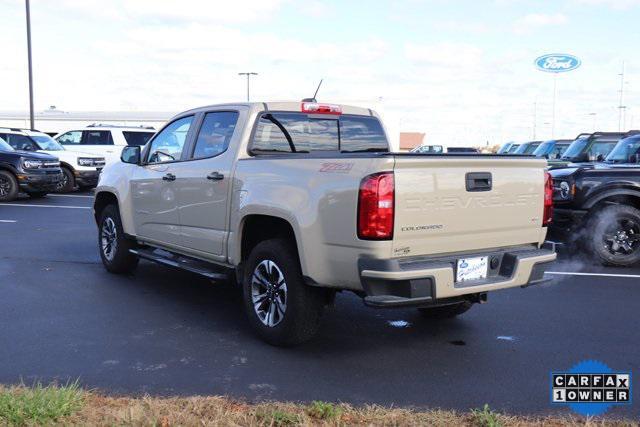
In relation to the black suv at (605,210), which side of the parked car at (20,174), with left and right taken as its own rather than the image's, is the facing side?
front

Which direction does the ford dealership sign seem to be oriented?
toward the camera

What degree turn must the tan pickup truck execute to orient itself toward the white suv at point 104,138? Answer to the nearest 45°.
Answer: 0° — it already faces it

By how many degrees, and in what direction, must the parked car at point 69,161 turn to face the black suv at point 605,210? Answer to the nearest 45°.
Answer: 0° — it already faces it

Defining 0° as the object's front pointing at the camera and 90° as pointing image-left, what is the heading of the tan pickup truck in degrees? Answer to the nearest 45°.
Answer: approximately 135°

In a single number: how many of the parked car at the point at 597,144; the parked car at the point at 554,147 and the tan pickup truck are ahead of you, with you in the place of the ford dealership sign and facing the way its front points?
3

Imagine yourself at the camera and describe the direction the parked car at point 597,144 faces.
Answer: facing the viewer and to the left of the viewer

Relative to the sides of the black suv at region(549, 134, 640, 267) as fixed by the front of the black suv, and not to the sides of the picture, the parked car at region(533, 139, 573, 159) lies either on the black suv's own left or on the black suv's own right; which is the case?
on the black suv's own right

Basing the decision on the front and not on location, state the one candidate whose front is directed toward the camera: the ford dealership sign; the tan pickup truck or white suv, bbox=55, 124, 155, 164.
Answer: the ford dealership sign

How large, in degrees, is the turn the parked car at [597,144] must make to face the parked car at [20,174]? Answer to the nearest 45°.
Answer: approximately 45° to its right

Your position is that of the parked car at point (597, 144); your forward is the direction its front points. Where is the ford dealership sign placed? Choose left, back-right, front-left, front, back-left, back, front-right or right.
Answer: back-right

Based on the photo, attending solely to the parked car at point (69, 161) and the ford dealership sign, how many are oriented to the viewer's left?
0

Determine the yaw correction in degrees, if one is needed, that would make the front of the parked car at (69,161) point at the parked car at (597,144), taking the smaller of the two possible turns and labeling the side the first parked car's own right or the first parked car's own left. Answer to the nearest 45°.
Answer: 0° — it already faces it

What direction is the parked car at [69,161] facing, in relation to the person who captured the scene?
facing the viewer and to the right of the viewer

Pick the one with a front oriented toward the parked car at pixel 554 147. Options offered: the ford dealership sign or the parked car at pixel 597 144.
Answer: the ford dealership sign
